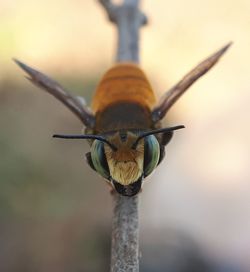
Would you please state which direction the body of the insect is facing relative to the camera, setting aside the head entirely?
toward the camera
